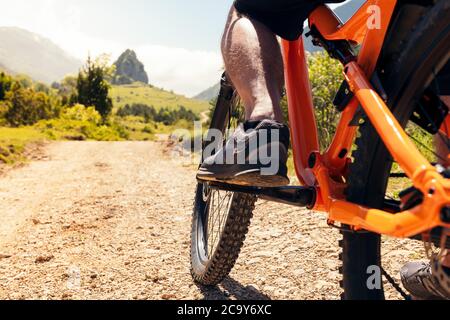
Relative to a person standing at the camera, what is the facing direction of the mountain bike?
facing away from the viewer and to the left of the viewer

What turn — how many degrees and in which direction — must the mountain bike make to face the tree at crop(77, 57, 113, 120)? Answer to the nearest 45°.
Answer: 0° — it already faces it

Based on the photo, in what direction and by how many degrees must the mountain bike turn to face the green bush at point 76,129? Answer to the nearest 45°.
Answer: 0° — it already faces it

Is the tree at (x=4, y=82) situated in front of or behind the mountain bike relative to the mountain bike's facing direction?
in front

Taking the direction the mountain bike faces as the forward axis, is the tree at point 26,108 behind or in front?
in front
